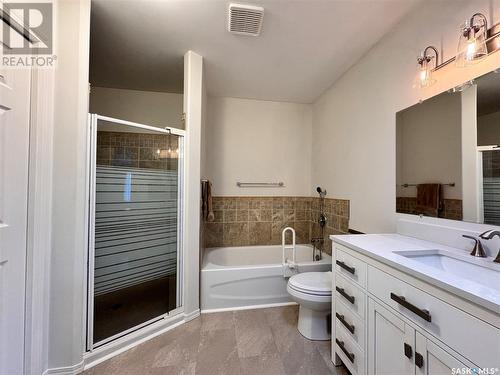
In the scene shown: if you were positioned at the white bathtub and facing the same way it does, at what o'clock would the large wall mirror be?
The large wall mirror is roughly at 10 o'clock from the white bathtub.

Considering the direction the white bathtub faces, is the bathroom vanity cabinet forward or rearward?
forward

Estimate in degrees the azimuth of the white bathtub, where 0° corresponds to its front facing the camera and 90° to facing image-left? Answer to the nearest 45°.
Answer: approximately 0°

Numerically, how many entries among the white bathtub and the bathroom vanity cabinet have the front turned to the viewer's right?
0

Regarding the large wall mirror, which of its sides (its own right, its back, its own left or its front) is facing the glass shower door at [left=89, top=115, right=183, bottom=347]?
front

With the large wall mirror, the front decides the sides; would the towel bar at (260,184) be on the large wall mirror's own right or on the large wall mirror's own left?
on the large wall mirror's own right

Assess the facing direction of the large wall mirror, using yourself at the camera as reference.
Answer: facing the viewer and to the left of the viewer

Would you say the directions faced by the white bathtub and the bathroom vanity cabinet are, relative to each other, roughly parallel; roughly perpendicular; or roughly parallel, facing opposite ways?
roughly perpendicular

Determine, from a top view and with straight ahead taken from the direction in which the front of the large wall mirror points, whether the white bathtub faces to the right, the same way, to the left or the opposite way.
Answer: to the left
